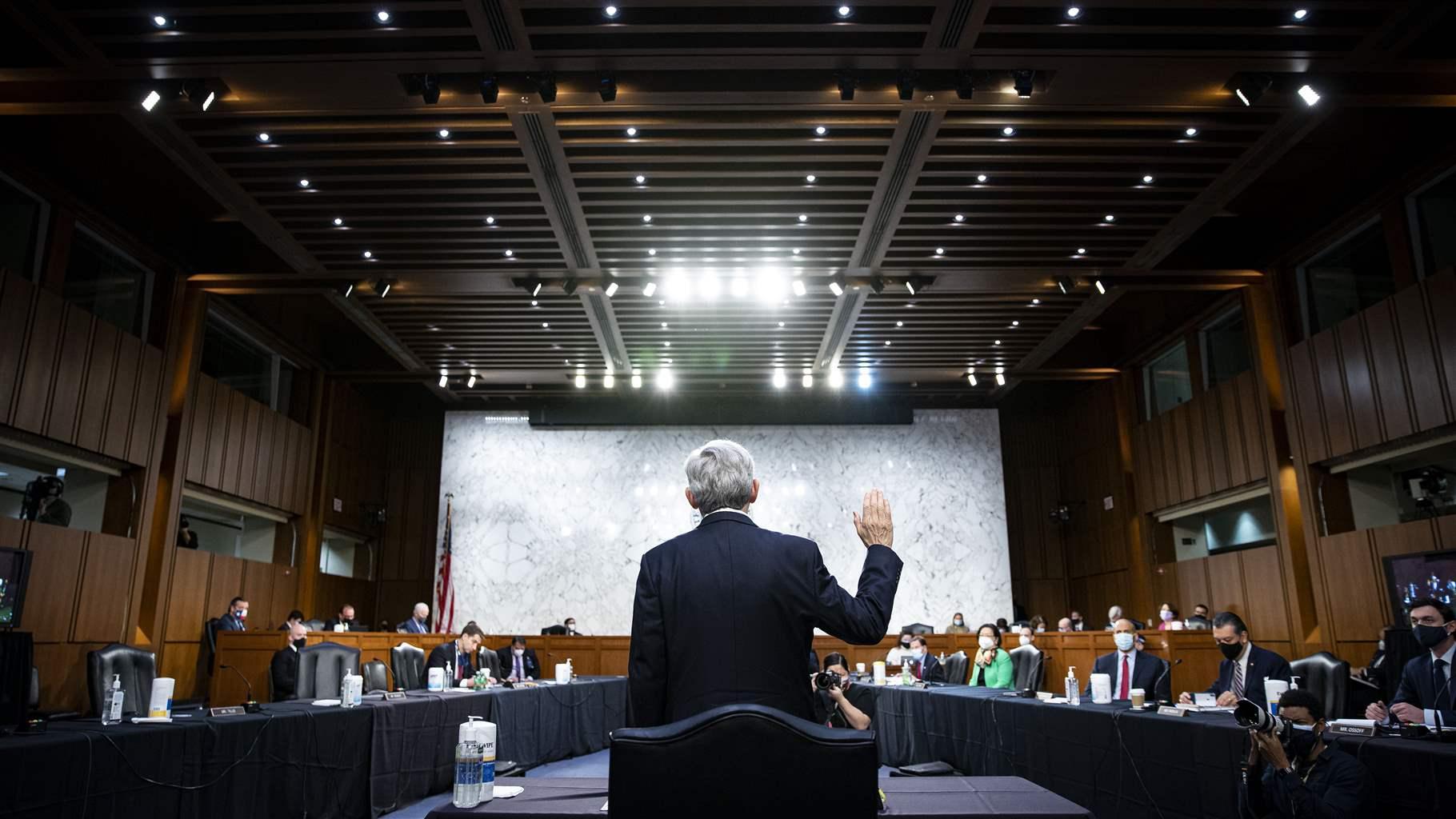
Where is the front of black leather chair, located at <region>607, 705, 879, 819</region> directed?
away from the camera

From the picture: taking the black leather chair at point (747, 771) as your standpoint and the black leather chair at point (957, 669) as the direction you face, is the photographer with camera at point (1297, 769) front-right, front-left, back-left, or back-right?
front-right

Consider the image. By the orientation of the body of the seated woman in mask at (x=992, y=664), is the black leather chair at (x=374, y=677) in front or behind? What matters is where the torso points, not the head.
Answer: in front

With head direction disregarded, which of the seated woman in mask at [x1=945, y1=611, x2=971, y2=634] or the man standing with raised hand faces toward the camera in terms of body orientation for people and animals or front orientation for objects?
the seated woman in mask

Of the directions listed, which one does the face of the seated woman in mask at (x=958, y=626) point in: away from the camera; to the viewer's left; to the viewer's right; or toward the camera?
toward the camera

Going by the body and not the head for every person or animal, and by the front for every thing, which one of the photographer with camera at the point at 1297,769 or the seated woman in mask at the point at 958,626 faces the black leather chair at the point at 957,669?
the seated woman in mask

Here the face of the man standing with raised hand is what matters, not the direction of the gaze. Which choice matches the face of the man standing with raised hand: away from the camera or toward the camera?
away from the camera

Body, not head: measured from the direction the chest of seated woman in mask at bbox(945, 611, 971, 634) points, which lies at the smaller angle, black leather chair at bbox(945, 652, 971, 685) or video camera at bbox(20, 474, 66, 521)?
the black leather chair

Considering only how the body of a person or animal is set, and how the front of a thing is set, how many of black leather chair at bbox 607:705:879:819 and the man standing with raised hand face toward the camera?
0

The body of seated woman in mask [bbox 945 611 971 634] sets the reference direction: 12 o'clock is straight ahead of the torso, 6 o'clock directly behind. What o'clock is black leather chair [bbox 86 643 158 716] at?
The black leather chair is roughly at 1 o'clock from the seated woman in mask.

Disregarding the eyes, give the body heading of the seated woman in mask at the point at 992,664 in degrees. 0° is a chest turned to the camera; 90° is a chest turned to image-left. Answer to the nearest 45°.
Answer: approximately 45°

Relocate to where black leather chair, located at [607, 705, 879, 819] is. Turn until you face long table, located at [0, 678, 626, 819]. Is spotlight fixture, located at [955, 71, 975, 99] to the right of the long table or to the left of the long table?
right

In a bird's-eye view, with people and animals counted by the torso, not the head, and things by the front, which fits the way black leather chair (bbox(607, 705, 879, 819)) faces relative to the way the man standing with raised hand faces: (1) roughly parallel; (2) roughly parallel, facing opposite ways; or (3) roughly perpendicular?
roughly parallel

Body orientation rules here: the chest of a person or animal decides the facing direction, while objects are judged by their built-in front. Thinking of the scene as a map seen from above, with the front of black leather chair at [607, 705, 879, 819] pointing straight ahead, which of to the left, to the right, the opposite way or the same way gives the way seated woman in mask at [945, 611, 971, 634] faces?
the opposite way

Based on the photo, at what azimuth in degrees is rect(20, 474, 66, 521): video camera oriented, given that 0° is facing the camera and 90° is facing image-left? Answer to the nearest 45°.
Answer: approximately 270°

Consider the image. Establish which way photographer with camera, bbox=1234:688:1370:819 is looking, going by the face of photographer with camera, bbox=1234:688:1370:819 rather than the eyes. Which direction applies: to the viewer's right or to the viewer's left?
to the viewer's left
